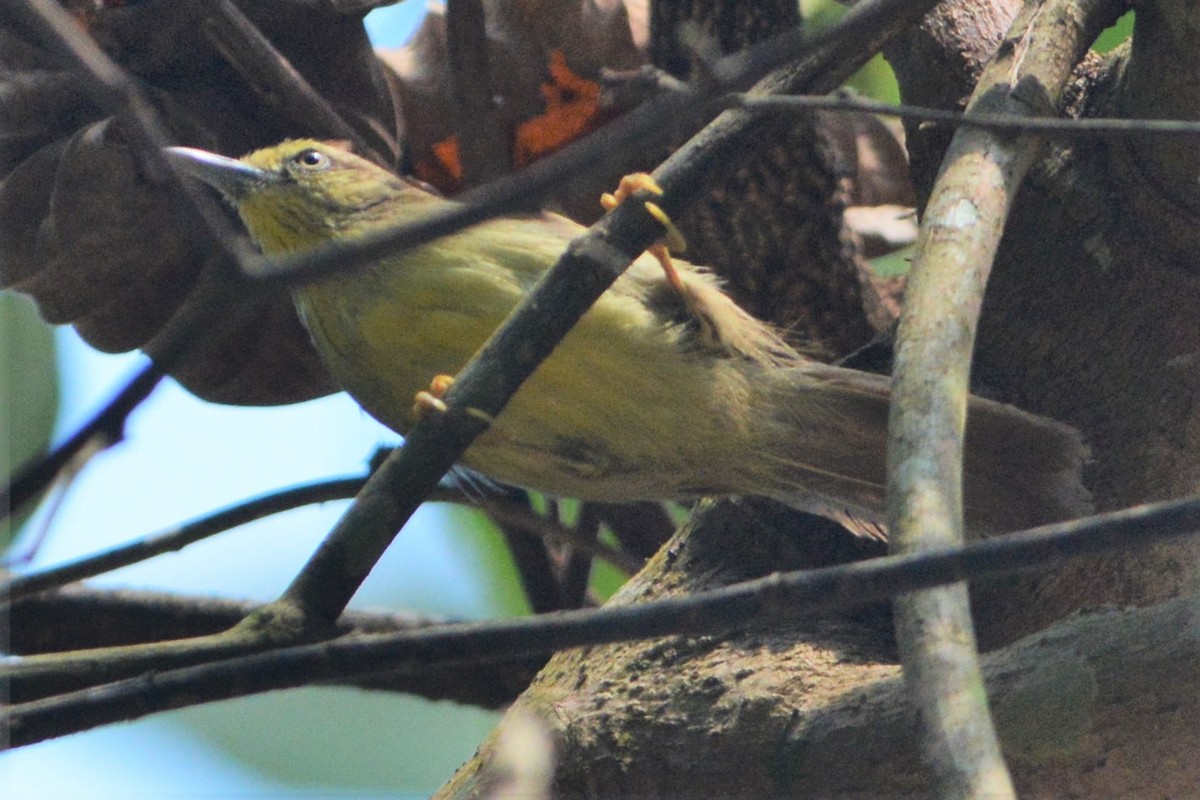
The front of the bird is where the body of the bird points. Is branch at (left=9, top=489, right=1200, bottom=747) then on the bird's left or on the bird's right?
on the bird's left

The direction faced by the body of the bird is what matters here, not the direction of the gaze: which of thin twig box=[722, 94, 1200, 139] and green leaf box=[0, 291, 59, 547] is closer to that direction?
the green leaf

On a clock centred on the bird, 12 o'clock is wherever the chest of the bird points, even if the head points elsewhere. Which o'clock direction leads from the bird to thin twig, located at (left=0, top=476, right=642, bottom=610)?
The thin twig is roughly at 12 o'clock from the bird.

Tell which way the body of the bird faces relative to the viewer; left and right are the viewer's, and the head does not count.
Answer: facing to the left of the viewer
